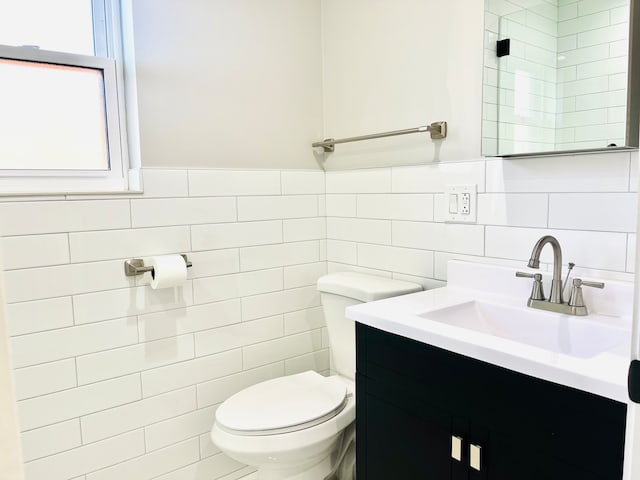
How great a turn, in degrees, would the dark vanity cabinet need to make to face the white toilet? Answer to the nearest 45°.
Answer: approximately 90° to its right

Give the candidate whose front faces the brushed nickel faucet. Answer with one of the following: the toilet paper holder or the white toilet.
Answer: the toilet paper holder

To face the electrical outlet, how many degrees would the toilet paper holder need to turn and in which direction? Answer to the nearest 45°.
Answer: approximately 45° to its left

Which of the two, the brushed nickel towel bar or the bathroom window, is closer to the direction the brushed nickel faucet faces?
the bathroom window

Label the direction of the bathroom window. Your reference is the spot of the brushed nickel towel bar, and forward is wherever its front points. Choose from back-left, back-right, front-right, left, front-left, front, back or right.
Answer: front-right

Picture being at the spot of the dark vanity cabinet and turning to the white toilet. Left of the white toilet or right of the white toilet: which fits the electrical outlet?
right

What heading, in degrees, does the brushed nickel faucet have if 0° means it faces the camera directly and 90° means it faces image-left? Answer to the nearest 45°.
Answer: approximately 45°

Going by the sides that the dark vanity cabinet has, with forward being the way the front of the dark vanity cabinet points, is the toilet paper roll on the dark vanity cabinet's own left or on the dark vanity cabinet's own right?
on the dark vanity cabinet's own right

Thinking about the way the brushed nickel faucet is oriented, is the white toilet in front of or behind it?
in front
